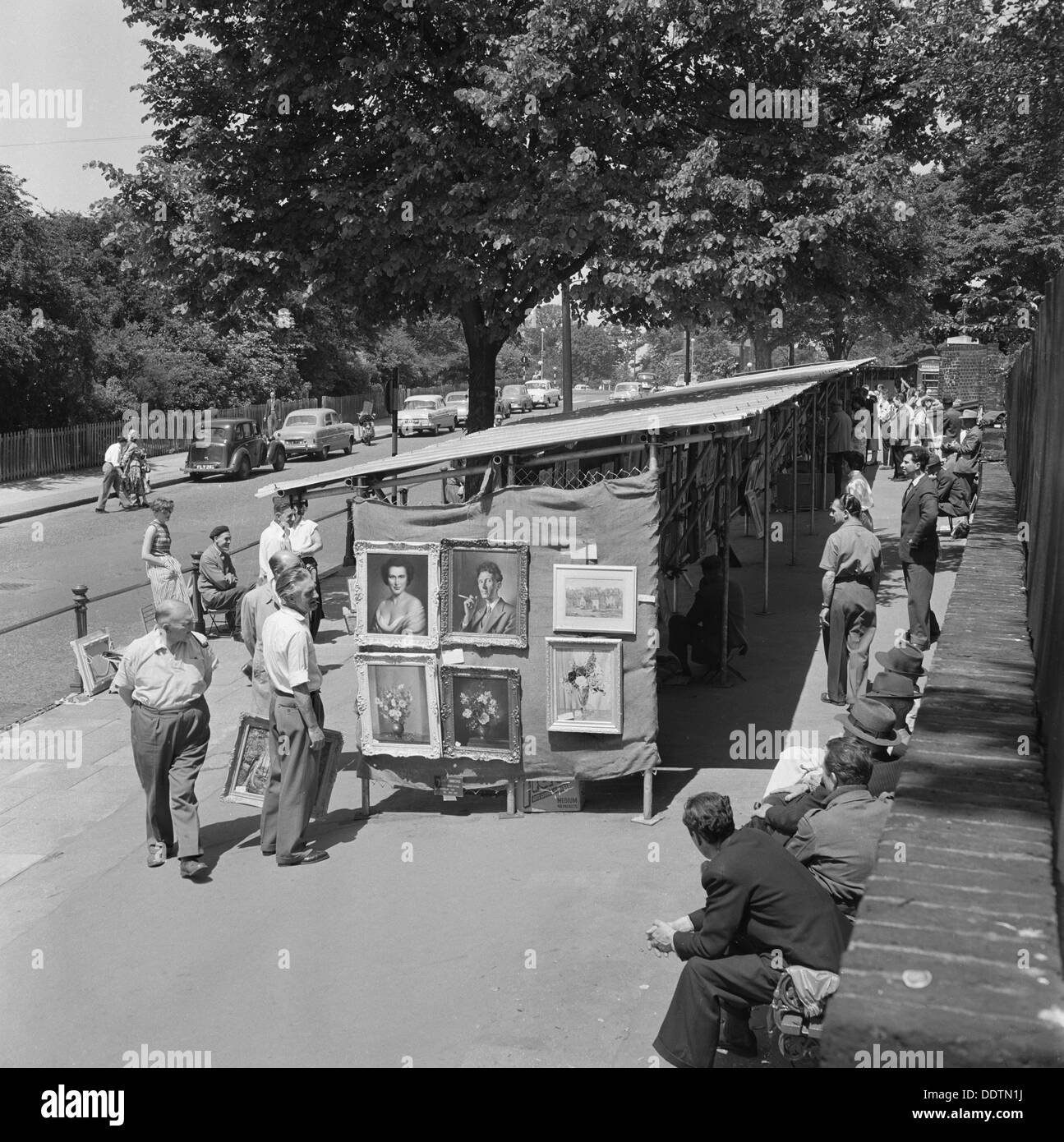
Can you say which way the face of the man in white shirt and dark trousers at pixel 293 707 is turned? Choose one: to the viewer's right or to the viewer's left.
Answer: to the viewer's right

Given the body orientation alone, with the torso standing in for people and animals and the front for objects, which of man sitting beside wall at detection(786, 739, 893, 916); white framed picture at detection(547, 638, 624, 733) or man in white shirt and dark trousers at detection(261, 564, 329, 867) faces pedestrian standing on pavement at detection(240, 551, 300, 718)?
the man sitting beside wall

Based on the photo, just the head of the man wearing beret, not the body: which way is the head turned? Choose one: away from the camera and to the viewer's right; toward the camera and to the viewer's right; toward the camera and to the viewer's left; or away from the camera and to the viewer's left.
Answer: toward the camera and to the viewer's right

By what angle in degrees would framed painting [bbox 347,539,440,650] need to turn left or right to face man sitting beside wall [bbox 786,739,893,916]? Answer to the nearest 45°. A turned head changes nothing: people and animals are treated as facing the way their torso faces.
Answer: approximately 45° to its left

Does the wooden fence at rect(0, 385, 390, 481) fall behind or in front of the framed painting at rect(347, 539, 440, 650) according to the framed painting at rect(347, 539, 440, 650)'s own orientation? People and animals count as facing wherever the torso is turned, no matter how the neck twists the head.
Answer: behind

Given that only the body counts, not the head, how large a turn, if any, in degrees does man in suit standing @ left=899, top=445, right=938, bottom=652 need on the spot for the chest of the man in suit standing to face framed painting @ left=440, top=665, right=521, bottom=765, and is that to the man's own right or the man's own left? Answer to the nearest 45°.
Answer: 0° — they already face it

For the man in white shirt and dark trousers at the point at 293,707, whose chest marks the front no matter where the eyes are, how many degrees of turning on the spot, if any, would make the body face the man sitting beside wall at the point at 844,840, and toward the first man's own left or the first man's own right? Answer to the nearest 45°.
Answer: approximately 45° to the first man's own right

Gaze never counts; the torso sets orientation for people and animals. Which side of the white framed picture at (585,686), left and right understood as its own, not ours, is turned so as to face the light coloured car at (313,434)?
back
